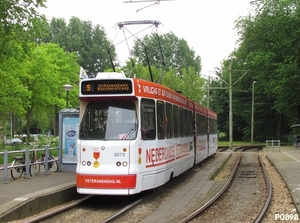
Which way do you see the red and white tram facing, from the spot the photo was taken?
facing the viewer and to the left of the viewer
